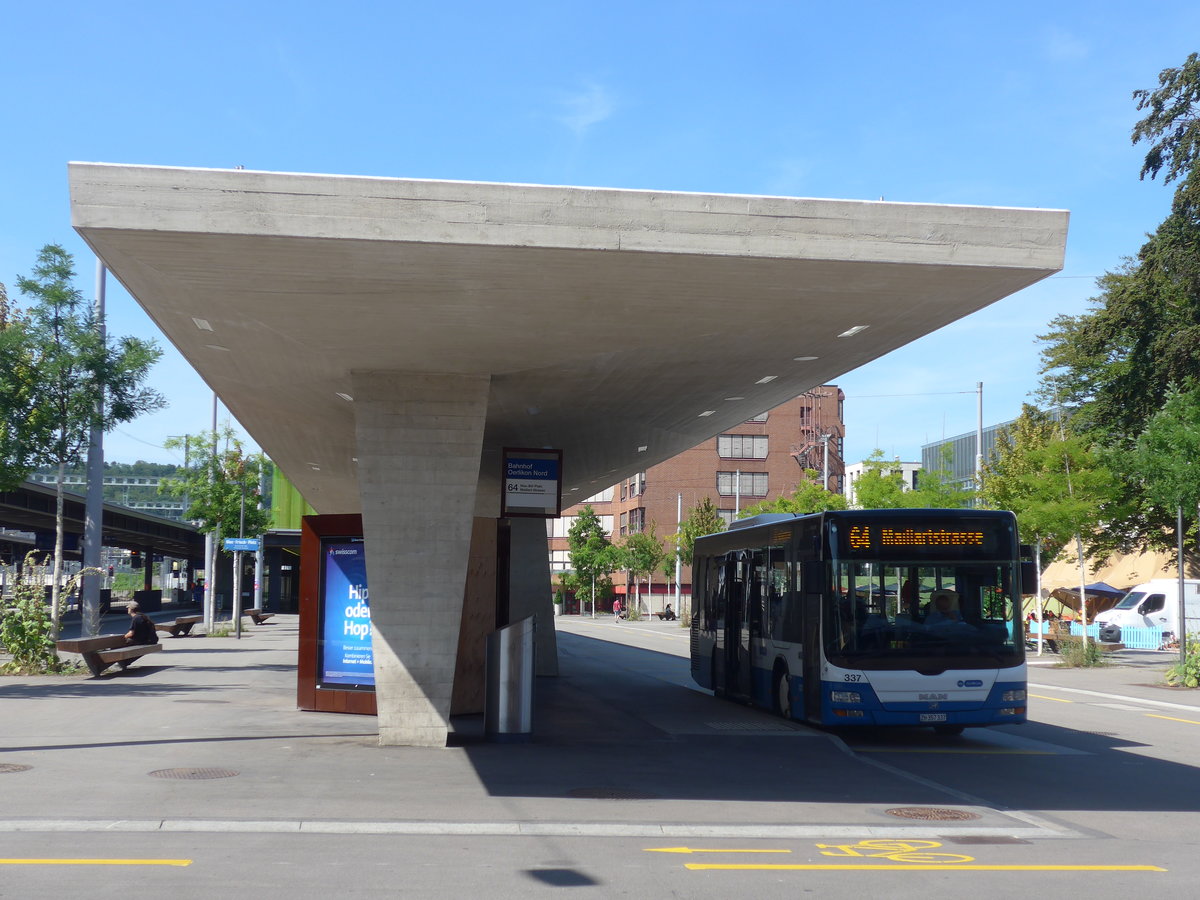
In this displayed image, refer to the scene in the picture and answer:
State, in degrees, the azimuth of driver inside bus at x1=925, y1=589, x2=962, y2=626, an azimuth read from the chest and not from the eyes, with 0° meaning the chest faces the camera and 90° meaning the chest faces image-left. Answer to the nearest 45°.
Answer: approximately 0°

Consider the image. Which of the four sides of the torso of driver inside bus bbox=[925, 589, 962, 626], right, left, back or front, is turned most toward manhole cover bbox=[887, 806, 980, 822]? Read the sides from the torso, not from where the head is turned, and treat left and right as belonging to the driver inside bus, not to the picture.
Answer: front

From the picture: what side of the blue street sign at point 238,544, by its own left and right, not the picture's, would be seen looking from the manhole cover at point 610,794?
front

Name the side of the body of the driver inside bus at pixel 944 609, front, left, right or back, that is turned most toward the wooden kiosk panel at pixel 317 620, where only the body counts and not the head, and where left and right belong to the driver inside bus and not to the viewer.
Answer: right

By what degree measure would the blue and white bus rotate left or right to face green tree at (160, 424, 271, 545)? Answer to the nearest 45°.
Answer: approximately 135° to its right

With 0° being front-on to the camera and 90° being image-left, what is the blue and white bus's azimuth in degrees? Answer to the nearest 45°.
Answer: approximately 0°

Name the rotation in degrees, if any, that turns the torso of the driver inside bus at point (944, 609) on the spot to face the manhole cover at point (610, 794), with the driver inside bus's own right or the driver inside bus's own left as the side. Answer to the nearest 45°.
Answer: approximately 45° to the driver inside bus's own right

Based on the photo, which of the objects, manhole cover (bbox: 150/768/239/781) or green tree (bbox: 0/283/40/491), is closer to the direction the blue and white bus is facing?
the manhole cover
